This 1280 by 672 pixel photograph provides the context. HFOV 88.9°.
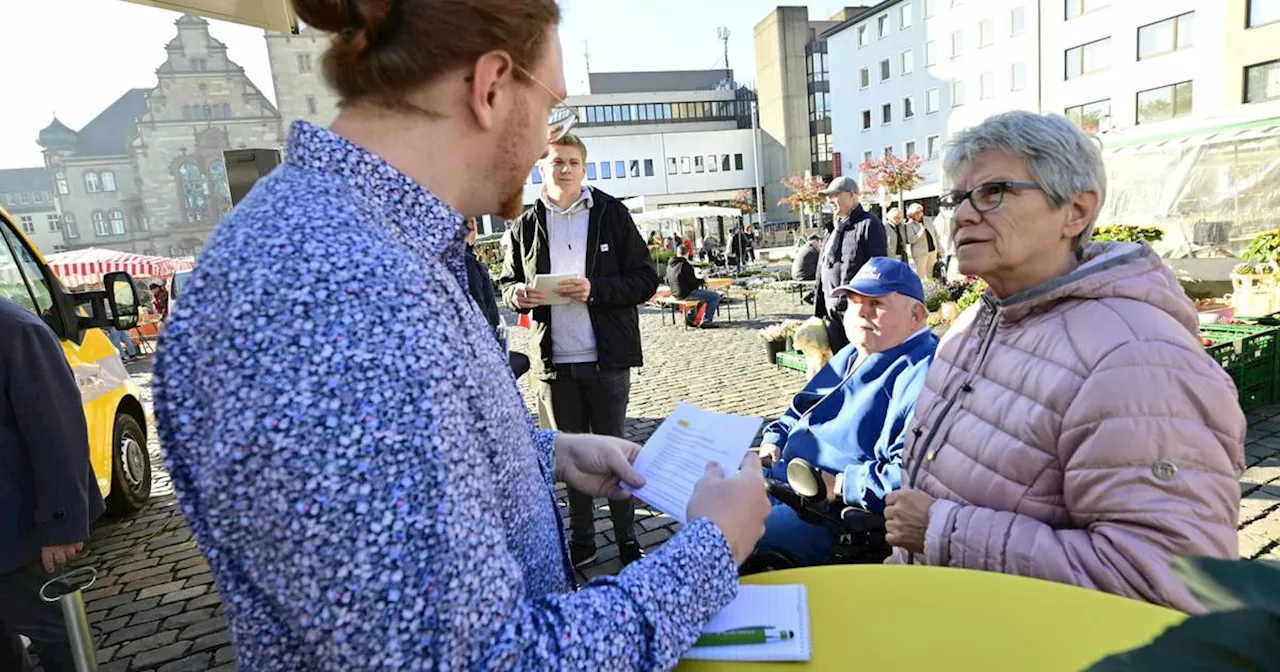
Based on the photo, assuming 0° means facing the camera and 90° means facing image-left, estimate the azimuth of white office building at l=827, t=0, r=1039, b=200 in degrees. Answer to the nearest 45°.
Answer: approximately 45°

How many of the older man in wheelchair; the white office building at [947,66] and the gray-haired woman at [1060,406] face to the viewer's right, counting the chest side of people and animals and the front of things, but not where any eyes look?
0

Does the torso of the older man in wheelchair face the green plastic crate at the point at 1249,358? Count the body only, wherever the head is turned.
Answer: no

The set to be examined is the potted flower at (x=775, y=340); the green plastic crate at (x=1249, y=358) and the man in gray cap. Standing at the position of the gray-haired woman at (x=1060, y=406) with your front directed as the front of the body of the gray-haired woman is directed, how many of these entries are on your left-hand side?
0

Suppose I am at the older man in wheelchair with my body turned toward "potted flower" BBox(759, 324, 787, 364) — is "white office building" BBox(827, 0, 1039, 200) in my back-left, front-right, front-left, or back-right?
front-right

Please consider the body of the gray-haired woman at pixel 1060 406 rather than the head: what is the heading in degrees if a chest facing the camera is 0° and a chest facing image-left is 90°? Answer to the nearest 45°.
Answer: approximately 45°

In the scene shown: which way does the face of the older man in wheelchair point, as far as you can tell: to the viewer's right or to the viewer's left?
to the viewer's left

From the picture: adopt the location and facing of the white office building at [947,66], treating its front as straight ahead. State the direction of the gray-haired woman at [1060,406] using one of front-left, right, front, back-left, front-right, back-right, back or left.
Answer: front-left

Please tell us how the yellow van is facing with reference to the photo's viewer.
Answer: facing away from the viewer and to the right of the viewer

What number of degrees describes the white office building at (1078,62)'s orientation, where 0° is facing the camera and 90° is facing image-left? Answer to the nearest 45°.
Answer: approximately 45°

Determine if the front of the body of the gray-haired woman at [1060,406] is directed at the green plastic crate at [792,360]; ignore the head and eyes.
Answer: no

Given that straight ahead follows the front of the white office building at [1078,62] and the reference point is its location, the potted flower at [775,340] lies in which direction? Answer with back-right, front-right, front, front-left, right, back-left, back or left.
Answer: front-left

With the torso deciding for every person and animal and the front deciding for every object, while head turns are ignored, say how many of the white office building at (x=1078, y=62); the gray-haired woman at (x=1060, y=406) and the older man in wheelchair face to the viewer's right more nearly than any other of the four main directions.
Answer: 0

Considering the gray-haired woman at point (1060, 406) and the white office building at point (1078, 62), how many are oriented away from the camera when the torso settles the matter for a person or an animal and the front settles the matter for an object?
0

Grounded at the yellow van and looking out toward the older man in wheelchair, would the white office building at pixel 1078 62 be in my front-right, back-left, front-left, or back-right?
front-left
